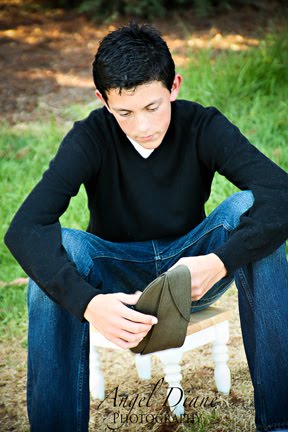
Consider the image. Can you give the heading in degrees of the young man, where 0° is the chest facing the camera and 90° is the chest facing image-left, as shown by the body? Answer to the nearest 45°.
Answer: approximately 0°
